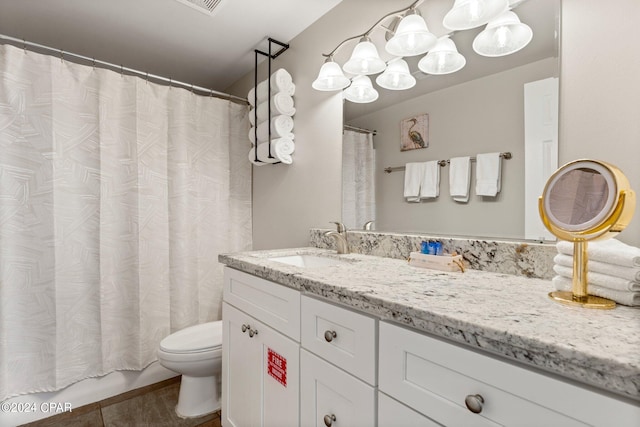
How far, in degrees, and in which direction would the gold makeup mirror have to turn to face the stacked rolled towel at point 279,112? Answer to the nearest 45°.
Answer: approximately 45° to its right

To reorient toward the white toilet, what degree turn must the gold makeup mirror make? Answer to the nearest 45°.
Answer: approximately 45° to its right

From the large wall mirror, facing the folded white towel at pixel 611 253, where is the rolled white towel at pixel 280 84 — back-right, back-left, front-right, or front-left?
back-right

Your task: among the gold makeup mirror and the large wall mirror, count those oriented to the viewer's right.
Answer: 0

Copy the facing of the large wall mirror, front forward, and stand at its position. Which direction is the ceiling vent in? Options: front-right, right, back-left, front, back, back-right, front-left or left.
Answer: front-right

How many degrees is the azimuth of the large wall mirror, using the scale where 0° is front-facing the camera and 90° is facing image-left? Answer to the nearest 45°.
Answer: approximately 45°

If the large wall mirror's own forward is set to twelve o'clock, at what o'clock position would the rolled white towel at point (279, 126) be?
The rolled white towel is roughly at 2 o'clock from the large wall mirror.
